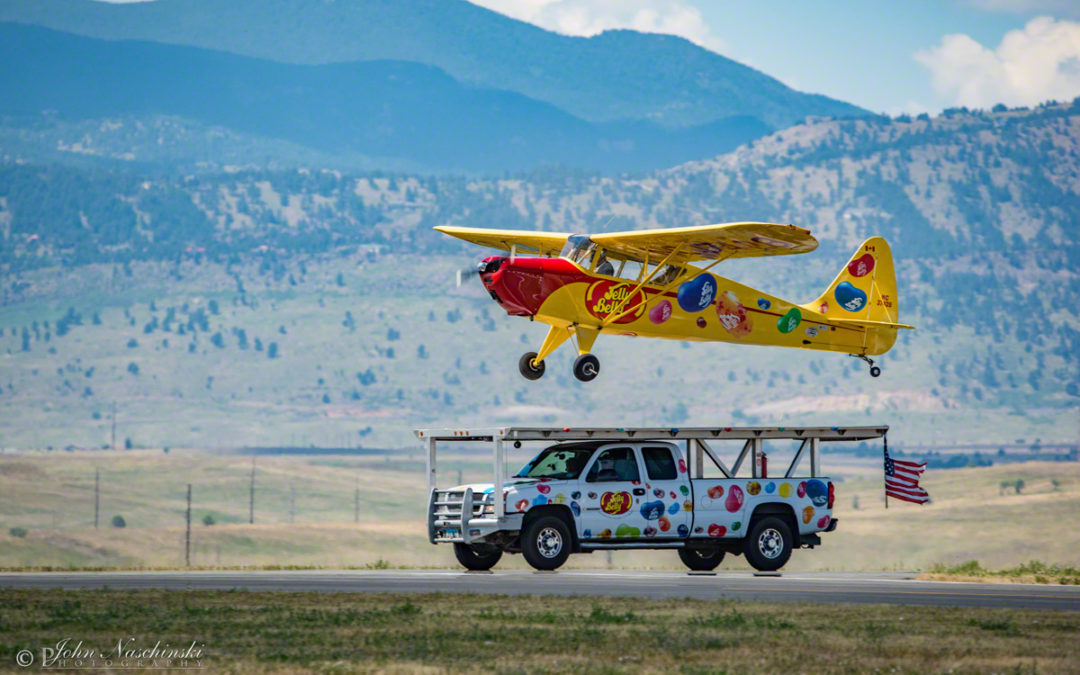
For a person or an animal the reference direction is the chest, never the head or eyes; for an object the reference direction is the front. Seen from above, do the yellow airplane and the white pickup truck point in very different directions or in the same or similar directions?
same or similar directions

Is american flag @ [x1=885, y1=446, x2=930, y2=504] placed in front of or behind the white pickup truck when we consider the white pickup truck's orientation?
behind

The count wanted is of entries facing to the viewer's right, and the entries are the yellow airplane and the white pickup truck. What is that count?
0

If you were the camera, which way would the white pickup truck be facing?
facing the viewer and to the left of the viewer

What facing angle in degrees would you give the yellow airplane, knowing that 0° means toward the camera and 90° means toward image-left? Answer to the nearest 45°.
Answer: approximately 45°

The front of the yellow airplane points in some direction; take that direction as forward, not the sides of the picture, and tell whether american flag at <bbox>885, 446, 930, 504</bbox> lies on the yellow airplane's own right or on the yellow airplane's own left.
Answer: on the yellow airplane's own left
